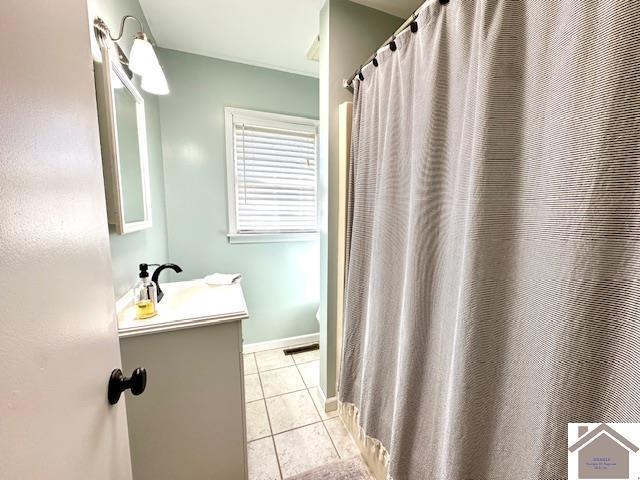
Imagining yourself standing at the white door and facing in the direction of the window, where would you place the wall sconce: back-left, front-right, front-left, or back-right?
front-left

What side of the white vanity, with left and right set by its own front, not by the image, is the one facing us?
right

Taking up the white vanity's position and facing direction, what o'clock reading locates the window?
The window is roughly at 10 o'clock from the white vanity.

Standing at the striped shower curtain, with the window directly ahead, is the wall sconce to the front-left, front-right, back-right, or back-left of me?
front-left

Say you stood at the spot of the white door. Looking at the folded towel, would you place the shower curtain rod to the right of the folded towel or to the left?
right

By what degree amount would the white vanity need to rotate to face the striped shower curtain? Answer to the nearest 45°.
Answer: approximately 45° to its right
